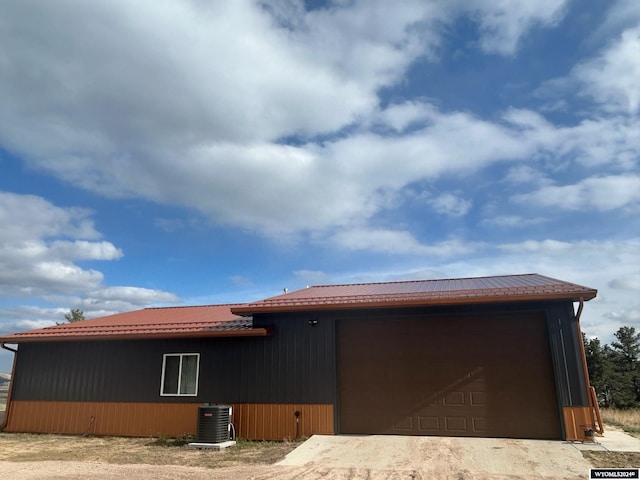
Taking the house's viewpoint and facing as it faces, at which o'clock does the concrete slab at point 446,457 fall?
The concrete slab is roughly at 11 o'clock from the house.

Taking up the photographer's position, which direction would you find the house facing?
facing the viewer

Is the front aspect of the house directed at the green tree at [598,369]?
no

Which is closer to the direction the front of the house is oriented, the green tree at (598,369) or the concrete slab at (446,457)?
the concrete slab

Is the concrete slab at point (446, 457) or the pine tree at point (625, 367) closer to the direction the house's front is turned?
the concrete slab

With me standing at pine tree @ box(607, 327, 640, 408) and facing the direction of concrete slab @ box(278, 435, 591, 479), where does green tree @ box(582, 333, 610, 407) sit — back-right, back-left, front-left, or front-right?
front-right

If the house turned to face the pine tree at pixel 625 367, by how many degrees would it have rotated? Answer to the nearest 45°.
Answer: approximately 135° to its left
